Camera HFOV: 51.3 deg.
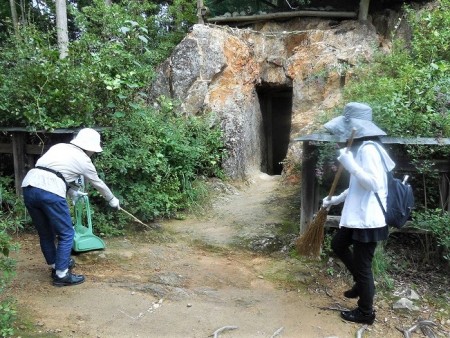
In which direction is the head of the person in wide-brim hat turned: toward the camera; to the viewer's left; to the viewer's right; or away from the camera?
to the viewer's left

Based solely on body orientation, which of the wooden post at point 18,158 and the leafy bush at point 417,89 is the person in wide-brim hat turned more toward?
the wooden post

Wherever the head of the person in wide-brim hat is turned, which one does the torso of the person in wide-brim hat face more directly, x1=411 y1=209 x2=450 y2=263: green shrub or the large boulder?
the large boulder

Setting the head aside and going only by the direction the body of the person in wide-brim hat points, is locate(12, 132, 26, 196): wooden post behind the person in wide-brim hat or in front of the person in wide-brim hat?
in front

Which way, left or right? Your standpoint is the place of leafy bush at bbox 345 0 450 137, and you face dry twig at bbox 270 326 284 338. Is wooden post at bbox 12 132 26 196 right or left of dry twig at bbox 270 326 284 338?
right

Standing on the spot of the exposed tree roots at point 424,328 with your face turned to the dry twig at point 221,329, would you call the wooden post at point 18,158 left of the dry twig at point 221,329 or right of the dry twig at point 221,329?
right

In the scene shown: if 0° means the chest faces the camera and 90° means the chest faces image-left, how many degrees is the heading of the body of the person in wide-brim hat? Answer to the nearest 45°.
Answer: approximately 90°

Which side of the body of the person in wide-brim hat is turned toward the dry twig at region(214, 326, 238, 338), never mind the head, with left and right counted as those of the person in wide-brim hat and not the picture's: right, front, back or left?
front
